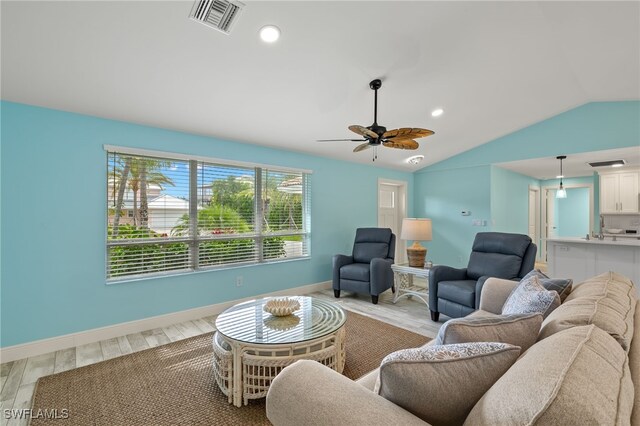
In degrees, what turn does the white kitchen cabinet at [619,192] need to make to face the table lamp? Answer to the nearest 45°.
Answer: approximately 45° to its right

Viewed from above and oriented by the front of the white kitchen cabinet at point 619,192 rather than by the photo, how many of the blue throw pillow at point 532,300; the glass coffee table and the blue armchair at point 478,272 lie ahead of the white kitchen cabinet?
3

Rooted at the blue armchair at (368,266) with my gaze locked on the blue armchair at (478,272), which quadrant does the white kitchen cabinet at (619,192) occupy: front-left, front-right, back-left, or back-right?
front-left

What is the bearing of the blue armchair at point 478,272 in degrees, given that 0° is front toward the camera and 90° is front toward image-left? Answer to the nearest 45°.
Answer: approximately 45°

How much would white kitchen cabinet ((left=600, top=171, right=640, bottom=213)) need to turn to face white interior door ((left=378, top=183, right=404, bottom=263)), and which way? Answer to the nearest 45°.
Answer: approximately 45° to its right

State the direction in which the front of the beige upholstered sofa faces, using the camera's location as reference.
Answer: facing to the left of the viewer

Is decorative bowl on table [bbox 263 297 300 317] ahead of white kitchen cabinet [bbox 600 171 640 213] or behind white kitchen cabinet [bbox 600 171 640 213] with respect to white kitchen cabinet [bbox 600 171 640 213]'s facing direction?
ahead

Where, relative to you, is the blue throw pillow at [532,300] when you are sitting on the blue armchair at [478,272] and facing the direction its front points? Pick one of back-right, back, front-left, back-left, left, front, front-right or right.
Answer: front-left

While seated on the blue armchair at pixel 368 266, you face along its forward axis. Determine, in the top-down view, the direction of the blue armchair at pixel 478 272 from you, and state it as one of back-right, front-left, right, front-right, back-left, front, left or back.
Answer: left

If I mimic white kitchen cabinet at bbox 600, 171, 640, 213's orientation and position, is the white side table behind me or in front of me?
in front

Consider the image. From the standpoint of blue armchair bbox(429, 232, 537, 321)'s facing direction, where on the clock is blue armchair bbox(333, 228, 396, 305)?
blue armchair bbox(333, 228, 396, 305) is roughly at 2 o'clock from blue armchair bbox(429, 232, 537, 321).

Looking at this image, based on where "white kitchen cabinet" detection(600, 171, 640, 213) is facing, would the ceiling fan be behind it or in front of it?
in front

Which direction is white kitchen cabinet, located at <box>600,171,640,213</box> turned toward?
toward the camera
